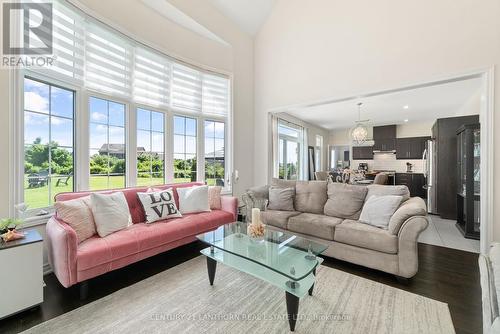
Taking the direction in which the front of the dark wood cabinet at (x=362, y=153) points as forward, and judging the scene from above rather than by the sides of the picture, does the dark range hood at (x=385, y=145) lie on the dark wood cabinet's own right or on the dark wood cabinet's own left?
on the dark wood cabinet's own left

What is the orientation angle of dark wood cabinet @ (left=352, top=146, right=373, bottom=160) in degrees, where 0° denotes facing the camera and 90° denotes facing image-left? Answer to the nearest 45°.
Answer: approximately 0°

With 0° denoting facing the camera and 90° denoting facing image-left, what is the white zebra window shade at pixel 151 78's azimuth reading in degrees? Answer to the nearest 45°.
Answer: approximately 315°

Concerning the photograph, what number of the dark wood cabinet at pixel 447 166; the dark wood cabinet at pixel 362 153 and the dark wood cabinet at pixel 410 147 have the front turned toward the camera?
2

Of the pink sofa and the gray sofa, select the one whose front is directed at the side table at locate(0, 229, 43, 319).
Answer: the gray sofa

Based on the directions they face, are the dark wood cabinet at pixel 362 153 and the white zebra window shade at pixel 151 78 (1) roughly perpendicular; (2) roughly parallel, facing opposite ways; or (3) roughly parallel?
roughly perpendicular

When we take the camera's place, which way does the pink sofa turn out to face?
facing the viewer and to the right of the viewer

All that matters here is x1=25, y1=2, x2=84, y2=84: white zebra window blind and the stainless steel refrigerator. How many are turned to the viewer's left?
1

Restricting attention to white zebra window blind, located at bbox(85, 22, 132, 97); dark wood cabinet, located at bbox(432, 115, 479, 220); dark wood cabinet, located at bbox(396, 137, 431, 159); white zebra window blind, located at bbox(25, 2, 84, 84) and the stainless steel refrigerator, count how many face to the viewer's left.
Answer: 2

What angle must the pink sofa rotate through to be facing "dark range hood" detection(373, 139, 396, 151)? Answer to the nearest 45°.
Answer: approximately 45° to its left

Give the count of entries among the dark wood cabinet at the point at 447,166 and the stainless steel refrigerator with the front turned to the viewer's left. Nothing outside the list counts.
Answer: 2

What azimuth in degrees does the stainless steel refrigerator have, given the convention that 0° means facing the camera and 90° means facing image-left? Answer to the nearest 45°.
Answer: approximately 90°

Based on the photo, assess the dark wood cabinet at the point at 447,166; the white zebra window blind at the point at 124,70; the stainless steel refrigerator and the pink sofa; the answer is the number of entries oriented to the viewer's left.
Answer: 2
